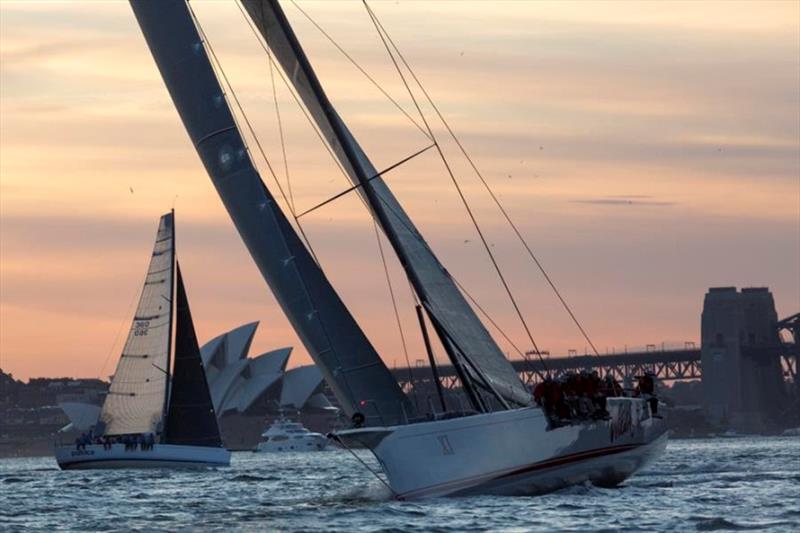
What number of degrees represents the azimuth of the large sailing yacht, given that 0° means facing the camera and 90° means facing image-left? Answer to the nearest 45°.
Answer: approximately 45°
